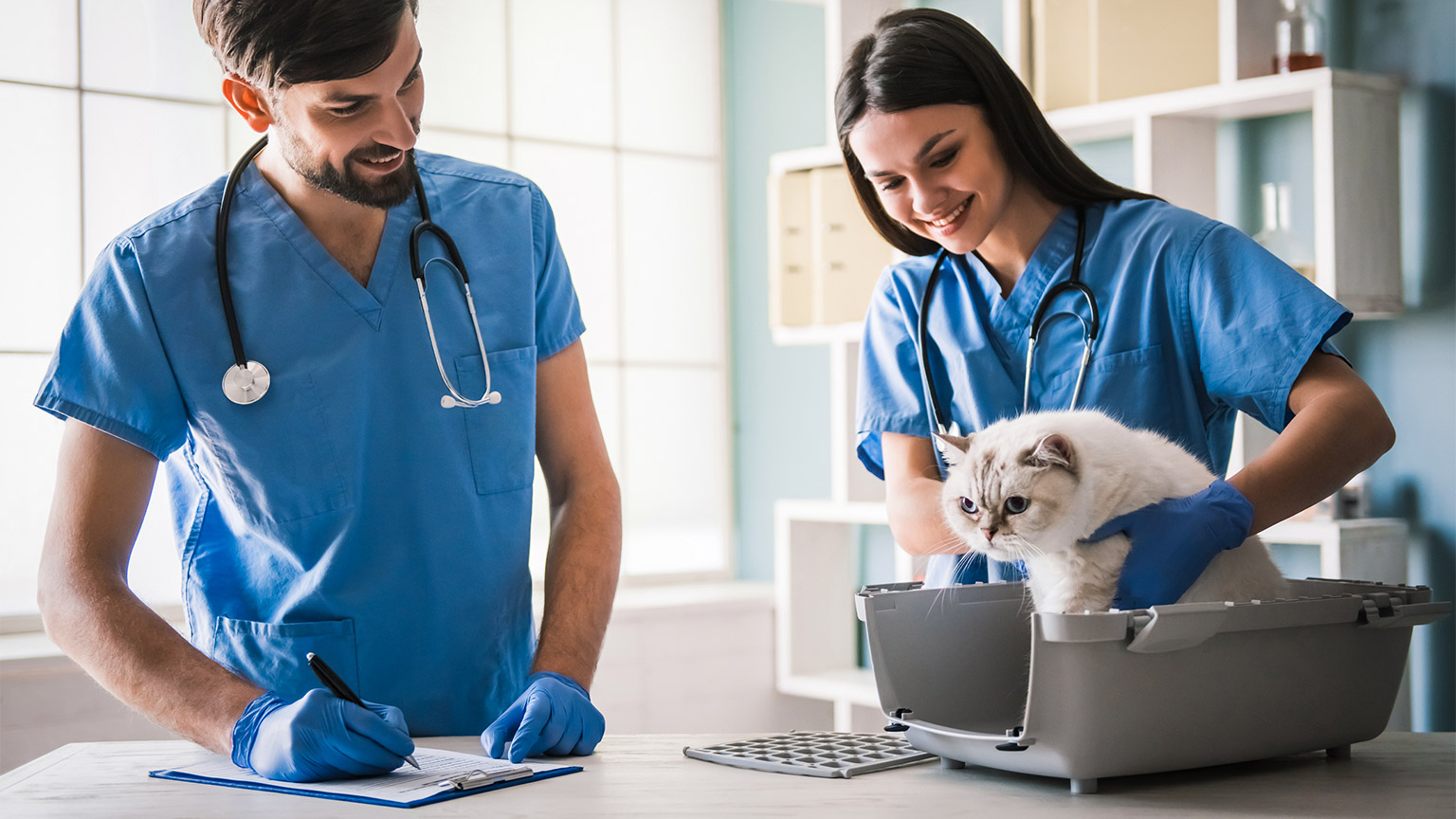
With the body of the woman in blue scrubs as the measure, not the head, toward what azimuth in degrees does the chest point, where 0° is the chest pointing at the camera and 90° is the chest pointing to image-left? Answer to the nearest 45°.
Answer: approximately 45°

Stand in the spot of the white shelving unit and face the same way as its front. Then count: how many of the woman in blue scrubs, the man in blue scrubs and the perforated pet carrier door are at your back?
0

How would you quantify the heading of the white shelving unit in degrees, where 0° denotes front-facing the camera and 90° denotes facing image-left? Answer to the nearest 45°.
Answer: approximately 45°

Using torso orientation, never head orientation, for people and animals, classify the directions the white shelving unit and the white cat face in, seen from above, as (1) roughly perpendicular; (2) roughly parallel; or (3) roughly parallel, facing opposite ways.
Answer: roughly parallel

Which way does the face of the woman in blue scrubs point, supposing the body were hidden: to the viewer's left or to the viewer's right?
to the viewer's left

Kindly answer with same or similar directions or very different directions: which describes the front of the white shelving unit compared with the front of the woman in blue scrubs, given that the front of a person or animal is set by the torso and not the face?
same or similar directions

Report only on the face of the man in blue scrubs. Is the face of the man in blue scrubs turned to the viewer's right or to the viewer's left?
to the viewer's right

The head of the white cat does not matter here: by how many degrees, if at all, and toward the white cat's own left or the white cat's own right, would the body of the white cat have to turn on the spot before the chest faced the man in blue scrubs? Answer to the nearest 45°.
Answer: approximately 45° to the white cat's own right

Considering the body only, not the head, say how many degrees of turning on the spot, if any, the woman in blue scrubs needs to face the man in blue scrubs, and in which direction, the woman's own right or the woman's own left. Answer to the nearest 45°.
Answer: approximately 45° to the woman's own right

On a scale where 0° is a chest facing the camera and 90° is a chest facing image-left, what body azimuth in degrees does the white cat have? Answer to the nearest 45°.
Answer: approximately 45°

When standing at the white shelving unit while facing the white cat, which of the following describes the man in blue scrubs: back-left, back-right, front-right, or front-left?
front-right

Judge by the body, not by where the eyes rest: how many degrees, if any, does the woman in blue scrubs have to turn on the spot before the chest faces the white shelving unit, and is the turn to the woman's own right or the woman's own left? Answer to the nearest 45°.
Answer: approximately 135° to the woman's own right

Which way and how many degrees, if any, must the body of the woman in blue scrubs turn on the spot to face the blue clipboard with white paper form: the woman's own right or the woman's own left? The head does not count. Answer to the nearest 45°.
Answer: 0° — they already face it

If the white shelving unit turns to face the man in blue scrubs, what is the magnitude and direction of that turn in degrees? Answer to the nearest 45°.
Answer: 0° — it already faces them

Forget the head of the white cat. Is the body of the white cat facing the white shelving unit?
no
